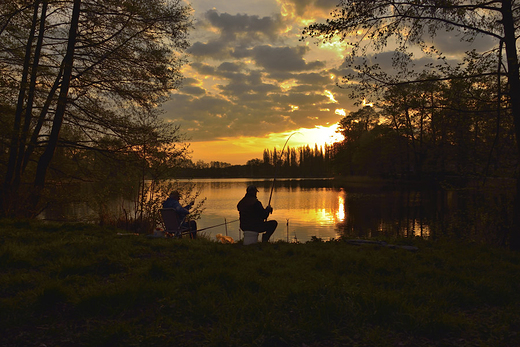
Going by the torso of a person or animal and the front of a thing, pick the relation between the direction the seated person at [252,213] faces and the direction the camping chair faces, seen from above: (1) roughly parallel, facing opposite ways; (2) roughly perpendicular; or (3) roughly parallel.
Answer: roughly parallel

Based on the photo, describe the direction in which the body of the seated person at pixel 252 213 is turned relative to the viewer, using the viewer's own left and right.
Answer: facing away from the viewer and to the right of the viewer

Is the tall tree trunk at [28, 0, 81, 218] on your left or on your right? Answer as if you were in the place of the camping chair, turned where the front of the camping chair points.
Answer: on your left

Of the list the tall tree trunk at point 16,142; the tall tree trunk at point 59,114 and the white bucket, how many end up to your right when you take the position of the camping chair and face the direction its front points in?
1

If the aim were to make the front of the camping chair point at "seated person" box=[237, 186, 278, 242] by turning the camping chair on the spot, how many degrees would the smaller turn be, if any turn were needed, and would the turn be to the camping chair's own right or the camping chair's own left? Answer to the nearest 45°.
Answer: approximately 90° to the camping chair's own right

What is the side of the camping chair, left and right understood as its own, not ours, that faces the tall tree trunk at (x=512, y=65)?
right

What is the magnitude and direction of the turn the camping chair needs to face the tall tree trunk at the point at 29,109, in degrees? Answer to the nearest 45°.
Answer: approximately 90° to its left

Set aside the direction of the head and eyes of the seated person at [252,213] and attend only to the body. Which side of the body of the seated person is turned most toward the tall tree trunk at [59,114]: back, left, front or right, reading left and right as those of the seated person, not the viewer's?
left

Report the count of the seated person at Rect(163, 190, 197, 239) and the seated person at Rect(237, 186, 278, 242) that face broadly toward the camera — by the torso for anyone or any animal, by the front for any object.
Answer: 0

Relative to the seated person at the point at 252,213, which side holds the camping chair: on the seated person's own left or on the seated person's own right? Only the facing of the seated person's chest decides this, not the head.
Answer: on the seated person's own left
